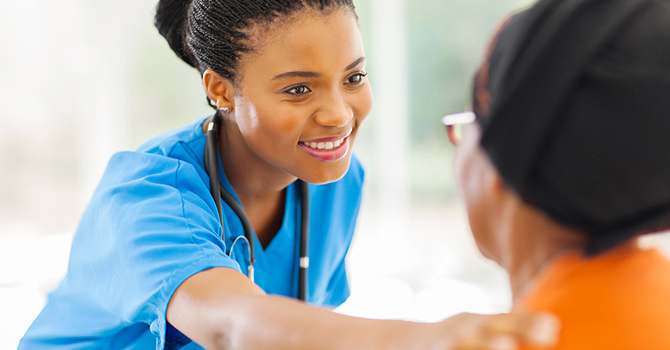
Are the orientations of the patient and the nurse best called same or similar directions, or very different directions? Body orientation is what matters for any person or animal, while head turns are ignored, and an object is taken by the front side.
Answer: very different directions

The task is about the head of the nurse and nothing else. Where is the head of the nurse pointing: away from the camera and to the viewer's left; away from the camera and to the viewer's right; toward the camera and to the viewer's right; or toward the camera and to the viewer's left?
toward the camera and to the viewer's right

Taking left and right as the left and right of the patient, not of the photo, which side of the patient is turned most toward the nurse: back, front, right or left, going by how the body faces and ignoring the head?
front

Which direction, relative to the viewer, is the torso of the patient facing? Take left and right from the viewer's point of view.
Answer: facing away from the viewer and to the left of the viewer

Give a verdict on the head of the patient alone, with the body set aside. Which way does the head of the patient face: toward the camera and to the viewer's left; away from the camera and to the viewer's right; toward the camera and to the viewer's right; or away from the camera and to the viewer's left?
away from the camera and to the viewer's left

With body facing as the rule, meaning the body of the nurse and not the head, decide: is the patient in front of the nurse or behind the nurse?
in front

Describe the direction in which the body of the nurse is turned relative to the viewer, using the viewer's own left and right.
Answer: facing the viewer and to the right of the viewer
